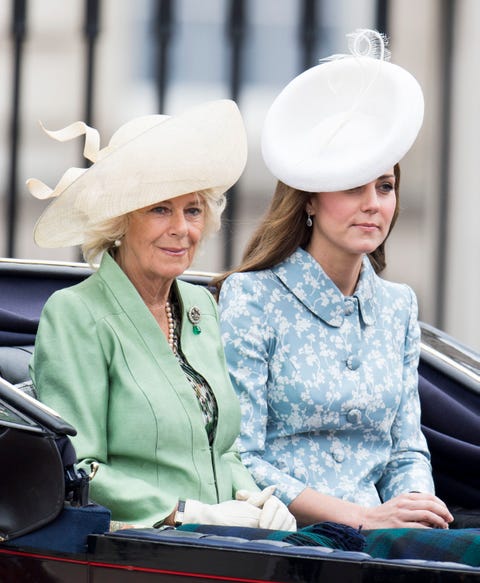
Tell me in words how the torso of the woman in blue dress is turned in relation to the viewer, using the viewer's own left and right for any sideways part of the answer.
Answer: facing the viewer and to the right of the viewer

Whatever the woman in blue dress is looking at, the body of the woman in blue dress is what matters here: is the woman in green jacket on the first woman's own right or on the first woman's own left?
on the first woman's own right

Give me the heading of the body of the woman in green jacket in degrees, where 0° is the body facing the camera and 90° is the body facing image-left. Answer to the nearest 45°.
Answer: approximately 315°

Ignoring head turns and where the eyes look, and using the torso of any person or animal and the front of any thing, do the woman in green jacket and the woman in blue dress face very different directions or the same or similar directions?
same or similar directions

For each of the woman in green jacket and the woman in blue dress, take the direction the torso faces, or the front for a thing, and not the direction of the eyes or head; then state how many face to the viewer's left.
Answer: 0
